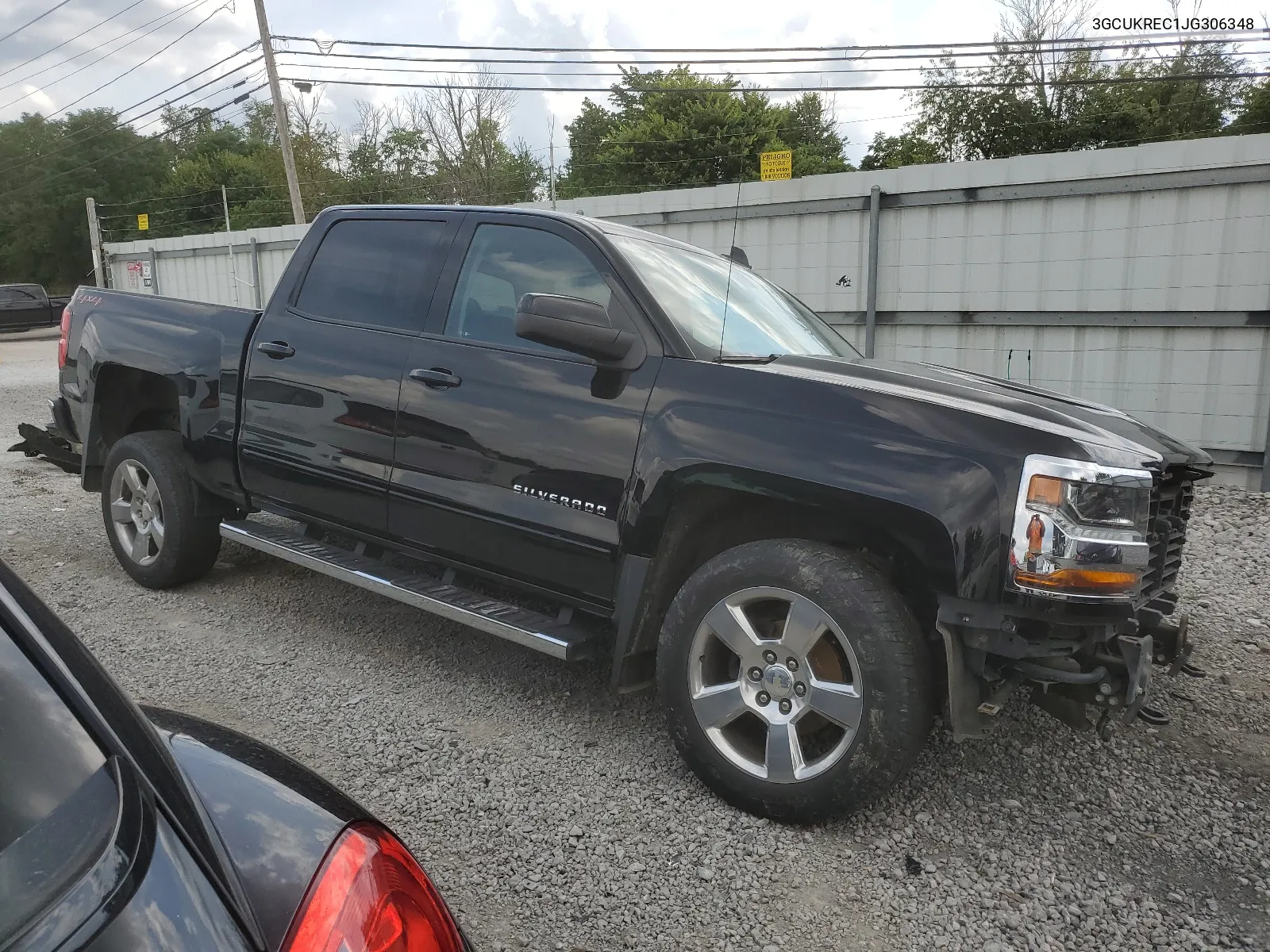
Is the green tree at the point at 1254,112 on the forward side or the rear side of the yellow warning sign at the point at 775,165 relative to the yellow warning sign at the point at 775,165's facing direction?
on the rear side

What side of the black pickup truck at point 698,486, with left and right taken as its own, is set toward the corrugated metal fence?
left

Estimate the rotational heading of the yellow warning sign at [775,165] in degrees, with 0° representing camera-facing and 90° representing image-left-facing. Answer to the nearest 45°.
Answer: approximately 0°

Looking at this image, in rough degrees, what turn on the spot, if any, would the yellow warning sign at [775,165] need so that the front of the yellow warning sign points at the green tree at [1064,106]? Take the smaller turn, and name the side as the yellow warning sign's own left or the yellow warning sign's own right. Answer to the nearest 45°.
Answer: approximately 180°

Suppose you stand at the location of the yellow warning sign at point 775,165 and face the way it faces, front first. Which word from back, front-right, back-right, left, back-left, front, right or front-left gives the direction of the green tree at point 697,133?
back

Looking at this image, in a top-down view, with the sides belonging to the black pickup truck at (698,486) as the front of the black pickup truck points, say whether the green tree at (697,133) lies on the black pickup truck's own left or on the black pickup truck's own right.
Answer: on the black pickup truck's own left

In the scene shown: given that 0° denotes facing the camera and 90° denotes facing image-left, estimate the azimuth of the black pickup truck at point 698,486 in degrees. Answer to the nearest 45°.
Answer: approximately 315°

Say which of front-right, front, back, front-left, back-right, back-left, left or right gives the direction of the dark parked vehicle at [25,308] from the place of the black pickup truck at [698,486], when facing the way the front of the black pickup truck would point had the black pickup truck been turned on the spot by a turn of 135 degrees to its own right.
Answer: front-right

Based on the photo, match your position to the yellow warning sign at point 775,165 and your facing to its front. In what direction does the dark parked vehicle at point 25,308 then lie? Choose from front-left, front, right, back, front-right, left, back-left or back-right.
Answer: back-right

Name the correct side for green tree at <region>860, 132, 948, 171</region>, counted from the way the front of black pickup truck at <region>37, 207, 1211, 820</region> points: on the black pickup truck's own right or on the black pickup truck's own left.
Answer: on the black pickup truck's own left

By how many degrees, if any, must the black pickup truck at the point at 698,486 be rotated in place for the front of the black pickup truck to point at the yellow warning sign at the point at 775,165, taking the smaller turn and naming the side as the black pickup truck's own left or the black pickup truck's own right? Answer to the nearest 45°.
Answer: approximately 135° to the black pickup truck's own left
